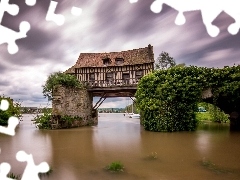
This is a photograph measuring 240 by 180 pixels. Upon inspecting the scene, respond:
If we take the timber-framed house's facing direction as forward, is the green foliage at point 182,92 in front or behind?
in front

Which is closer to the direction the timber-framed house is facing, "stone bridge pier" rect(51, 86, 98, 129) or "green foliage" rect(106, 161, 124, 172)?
the green foliage

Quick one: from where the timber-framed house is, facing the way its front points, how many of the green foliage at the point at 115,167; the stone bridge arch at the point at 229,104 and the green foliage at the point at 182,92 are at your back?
0

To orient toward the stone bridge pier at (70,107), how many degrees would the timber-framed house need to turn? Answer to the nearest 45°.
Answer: approximately 45° to its right

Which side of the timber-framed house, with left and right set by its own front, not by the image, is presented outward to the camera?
front

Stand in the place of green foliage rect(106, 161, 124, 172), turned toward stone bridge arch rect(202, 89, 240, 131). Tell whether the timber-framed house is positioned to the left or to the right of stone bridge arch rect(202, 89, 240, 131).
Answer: left

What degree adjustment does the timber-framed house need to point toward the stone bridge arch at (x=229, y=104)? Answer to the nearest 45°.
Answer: approximately 45° to its left

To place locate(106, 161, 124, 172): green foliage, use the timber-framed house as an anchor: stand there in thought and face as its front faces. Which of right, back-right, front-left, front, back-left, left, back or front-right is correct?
front

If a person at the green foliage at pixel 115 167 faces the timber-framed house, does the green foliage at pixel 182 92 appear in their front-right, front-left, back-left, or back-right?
front-right
